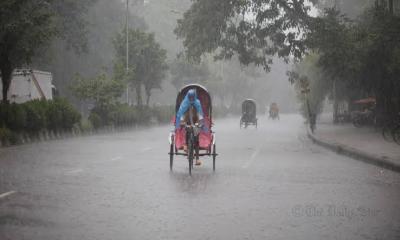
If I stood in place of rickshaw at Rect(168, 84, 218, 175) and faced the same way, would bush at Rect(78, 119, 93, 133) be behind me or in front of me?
behind

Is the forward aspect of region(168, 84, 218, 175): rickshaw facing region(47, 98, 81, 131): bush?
no

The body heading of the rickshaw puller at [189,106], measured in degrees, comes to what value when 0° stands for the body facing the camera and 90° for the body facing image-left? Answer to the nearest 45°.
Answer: approximately 0°

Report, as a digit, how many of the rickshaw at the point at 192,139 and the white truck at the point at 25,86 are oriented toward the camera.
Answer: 1

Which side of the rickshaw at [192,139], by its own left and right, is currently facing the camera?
front

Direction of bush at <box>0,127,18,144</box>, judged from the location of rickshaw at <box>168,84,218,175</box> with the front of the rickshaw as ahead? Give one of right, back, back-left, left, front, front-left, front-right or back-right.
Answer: back-right

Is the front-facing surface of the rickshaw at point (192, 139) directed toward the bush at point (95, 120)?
no

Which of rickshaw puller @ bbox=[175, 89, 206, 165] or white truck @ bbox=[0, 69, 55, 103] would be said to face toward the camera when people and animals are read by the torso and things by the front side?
the rickshaw puller

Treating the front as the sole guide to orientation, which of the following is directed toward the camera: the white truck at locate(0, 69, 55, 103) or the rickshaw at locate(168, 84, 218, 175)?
the rickshaw
